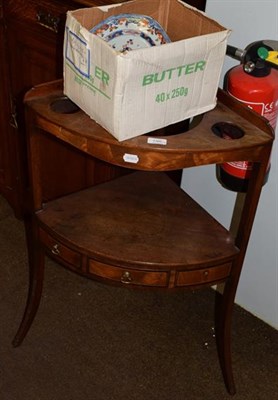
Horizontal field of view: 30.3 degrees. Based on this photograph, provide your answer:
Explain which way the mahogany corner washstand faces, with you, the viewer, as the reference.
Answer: facing the viewer

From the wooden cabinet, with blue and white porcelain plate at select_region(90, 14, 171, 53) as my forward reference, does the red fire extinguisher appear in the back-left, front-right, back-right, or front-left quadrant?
front-left

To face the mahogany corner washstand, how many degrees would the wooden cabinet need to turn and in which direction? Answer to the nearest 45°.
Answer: approximately 90° to its left

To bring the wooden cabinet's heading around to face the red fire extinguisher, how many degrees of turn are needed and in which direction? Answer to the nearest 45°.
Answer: approximately 90° to its left

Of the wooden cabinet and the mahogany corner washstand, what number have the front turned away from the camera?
0

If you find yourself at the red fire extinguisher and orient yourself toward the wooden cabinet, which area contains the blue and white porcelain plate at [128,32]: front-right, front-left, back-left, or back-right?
front-left

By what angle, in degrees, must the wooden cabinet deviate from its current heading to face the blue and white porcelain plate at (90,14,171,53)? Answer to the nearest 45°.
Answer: approximately 90° to its left

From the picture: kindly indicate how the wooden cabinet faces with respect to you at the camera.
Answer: facing the viewer and to the left of the viewer
